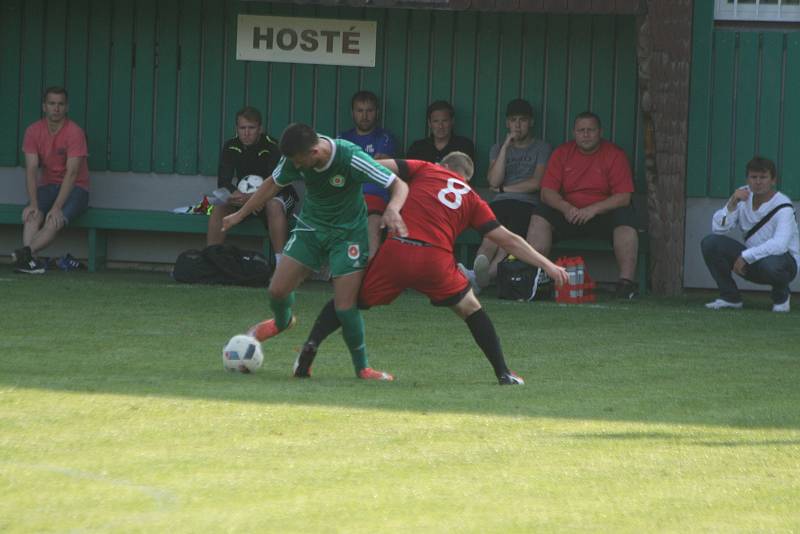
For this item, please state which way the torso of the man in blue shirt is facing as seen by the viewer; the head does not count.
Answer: toward the camera

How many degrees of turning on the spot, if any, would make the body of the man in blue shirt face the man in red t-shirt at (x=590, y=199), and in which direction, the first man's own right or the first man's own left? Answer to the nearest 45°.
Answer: approximately 45° to the first man's own left

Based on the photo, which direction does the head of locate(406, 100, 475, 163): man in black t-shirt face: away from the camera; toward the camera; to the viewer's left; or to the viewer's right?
toward the camera

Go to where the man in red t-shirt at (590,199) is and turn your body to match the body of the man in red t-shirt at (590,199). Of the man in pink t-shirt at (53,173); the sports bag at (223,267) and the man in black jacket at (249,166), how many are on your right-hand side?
3

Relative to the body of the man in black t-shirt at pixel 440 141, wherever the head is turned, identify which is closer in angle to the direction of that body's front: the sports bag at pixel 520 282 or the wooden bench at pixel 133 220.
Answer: the sports bag

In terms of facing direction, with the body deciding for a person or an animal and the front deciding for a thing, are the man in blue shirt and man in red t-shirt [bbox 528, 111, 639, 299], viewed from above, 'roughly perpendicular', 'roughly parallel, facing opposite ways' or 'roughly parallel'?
roughly parallel

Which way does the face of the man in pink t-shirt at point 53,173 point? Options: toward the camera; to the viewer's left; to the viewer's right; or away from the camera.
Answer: toward the camera

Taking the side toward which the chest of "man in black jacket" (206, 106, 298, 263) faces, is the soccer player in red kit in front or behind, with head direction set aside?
in front

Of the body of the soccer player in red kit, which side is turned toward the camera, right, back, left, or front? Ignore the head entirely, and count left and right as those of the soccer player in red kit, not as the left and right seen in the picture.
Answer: back

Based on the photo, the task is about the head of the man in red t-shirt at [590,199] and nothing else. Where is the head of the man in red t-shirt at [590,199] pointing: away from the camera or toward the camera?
toward the camera

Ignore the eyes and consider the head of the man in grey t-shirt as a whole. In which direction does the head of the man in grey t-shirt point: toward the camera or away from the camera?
toward the camera

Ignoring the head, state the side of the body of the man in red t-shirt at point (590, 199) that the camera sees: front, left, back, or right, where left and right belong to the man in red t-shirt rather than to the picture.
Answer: front

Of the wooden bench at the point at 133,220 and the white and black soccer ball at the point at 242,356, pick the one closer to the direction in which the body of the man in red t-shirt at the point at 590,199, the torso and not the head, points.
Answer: the white and black soccer ball

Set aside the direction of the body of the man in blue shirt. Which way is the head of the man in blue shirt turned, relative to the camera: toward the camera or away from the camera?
toward the camera

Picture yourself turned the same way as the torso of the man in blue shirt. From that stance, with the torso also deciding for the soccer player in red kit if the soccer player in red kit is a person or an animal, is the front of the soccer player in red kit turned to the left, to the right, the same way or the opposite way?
the opposite way

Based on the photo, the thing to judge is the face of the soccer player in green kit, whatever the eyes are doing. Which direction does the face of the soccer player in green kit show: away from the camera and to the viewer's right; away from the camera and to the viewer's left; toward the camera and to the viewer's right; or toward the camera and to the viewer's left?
toward the camera and to the viewer's left

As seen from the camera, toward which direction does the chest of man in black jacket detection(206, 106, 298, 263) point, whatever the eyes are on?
toward the camera
